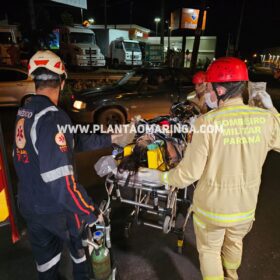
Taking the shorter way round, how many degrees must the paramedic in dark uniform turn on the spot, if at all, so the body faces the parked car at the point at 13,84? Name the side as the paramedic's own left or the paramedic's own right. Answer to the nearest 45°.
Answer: approximately 45° to the paramedic's own left

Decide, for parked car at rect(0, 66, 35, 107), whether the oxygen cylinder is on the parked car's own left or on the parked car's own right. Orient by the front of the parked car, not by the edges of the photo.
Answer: on the parked car's own left

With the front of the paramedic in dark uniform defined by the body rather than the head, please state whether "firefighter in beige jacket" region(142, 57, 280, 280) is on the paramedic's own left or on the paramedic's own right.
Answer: on the paramedic's own right

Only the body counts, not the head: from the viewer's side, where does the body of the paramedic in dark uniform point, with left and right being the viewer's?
facing away from the viewer and to the right of the viewer

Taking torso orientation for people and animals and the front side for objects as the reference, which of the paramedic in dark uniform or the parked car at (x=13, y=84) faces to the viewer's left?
the parked car

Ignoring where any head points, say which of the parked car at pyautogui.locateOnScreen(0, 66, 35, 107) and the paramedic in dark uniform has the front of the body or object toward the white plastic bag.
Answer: the paramedic in dark uniform

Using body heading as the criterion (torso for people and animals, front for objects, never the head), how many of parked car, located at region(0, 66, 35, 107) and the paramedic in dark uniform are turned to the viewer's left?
1

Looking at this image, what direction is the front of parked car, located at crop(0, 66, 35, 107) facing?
to the viewer's left

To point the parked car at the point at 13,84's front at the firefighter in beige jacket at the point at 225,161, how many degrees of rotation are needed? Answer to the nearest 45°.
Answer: approximately 90° to its left
